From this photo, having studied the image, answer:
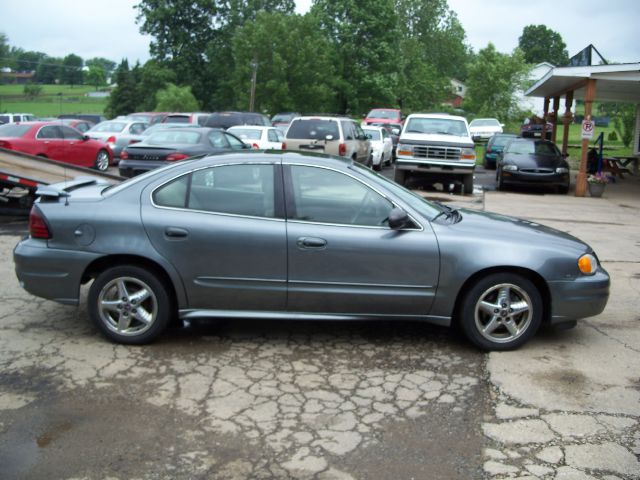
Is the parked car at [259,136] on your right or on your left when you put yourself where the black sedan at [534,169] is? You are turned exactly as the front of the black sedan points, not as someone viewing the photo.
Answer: on your right

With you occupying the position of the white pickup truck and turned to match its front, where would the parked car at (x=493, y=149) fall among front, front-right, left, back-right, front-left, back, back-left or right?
back

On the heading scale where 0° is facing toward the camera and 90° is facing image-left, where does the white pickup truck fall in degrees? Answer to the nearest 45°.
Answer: approximately 0°

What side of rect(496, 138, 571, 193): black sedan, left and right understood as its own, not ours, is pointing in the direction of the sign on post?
left

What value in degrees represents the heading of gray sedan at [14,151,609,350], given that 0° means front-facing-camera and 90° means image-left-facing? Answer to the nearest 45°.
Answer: approximately 270°

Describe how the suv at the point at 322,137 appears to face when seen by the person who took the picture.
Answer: facing away from the viewer and to the right of the viewer

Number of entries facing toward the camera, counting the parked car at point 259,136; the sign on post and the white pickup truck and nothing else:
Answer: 2

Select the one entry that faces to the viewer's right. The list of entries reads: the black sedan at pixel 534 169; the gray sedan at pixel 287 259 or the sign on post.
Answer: the gray sedan

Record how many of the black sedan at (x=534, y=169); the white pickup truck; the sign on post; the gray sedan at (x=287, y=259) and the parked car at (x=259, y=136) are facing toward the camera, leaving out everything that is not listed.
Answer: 3

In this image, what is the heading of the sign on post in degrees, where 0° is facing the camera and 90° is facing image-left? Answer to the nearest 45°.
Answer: approximately 0°

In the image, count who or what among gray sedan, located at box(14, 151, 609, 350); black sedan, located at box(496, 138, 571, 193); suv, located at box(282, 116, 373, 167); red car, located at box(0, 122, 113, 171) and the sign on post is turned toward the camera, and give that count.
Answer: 2

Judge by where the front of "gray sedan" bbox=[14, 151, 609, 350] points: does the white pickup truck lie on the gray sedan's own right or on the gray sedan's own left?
on the gray sedan's own left

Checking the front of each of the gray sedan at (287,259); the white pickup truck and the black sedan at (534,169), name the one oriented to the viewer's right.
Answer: the gray sedan
